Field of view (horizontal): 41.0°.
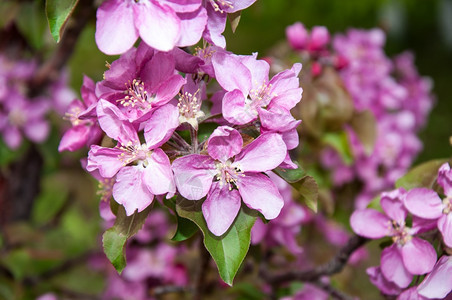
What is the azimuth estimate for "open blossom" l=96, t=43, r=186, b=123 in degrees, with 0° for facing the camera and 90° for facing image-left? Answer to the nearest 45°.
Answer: approximately 45°

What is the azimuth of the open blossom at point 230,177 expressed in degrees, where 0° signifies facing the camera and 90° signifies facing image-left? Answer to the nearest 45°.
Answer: approximately 0°

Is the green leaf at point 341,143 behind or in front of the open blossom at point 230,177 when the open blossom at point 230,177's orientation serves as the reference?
behind
